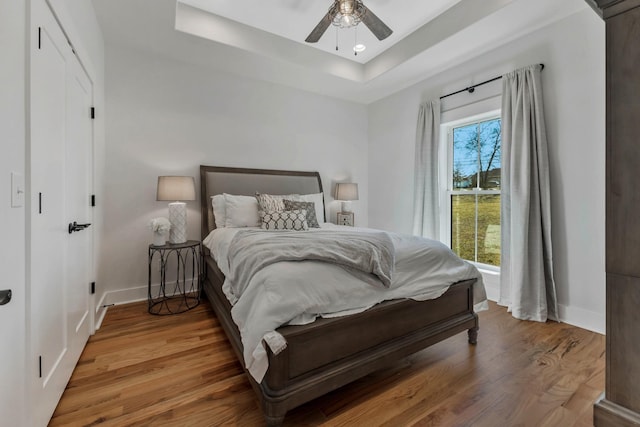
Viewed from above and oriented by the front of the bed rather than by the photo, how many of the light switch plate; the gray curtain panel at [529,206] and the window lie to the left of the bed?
2

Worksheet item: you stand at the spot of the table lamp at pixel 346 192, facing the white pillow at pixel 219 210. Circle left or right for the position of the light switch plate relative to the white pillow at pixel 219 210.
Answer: left

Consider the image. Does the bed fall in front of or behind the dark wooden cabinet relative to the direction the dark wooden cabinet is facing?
in front

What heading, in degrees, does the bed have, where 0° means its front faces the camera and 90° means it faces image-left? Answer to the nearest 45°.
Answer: approximately 315°

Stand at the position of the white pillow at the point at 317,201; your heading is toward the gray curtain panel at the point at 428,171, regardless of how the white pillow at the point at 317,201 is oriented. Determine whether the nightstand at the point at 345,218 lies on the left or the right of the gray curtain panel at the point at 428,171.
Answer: left

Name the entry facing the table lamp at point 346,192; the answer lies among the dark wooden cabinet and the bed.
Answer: the dark wooden cabinet

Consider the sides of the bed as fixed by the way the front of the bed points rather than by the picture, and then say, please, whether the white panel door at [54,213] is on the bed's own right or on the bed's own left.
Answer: on the bed's own right

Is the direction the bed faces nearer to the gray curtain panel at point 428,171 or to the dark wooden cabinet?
the dark wooden cabinet

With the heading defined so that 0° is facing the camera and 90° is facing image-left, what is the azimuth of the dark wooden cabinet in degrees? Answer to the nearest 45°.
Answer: approximately 135°
